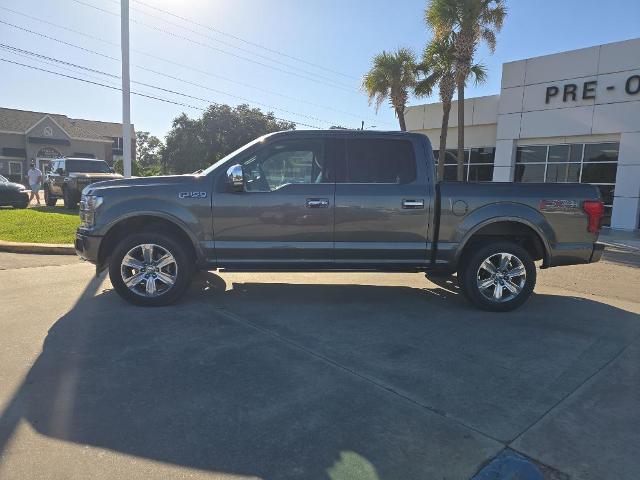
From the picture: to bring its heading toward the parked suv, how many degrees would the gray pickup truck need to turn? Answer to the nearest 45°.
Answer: approximately 45° to its right

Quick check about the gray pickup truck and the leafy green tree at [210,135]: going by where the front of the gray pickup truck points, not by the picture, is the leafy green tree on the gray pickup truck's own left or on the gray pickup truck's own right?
on the gray pickup truck's own right

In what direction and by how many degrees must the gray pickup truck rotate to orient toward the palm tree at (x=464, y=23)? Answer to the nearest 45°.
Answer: approximately 90° to its right

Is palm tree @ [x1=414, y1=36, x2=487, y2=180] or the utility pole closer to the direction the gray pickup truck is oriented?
the utility pole

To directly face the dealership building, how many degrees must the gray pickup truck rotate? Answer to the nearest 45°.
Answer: approximately 135° to its right

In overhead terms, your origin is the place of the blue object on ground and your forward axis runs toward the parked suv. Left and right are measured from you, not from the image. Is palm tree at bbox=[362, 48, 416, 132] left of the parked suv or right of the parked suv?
right

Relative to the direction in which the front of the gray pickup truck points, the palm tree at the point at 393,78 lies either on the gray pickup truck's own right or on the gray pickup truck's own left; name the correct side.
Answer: on the gray pickup truck's own right

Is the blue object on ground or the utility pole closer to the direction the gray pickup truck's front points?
the utility pole

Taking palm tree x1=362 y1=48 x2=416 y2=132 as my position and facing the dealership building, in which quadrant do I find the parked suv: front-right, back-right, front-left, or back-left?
back-right

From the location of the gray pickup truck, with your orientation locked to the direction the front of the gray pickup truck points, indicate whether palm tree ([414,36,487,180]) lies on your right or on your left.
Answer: on your right

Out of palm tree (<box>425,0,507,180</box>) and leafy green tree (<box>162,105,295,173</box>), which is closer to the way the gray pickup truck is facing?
the leafy green tree

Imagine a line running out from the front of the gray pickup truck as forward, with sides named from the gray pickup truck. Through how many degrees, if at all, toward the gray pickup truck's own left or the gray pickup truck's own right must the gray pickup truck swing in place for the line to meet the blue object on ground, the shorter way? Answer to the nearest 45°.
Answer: approximately 90° to the gray pickup truck's own left

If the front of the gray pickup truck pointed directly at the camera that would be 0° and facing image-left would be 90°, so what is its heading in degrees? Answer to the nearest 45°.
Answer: approximately 90°

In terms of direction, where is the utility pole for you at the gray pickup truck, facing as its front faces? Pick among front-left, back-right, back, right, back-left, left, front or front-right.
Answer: front-right
